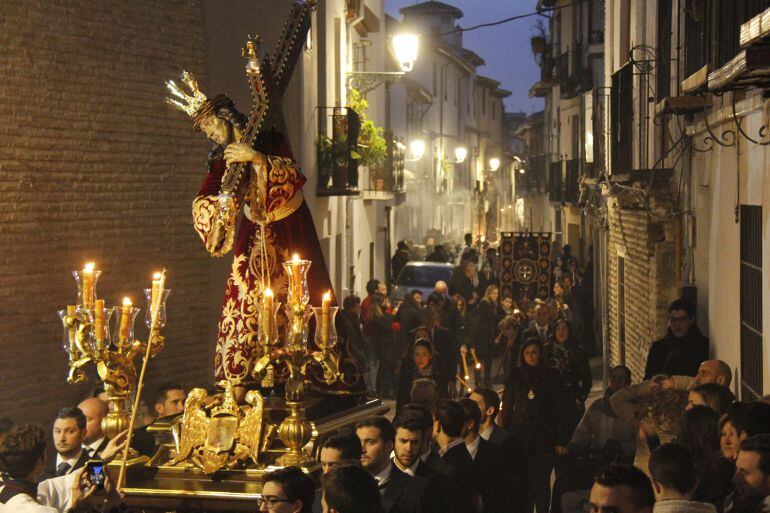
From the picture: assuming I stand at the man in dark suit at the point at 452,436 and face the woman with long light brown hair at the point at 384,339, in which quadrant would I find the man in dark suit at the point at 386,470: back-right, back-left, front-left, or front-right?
back-left

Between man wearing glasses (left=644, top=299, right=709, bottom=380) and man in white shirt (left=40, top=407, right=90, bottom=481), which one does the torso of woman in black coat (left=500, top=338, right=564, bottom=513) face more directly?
the man in white shirt

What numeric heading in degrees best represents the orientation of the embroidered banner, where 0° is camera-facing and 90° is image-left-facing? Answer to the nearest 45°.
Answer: approximately 0°

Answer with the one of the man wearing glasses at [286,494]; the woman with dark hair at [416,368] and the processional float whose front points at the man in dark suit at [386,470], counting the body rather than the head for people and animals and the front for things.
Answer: the woman with dark hair

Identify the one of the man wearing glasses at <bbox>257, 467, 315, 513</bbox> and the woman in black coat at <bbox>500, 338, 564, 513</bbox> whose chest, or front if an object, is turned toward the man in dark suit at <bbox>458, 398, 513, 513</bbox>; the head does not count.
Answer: the woman in black coat

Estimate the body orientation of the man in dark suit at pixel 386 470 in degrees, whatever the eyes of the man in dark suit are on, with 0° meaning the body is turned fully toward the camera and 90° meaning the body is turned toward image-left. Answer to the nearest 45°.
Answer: approximately 45°
